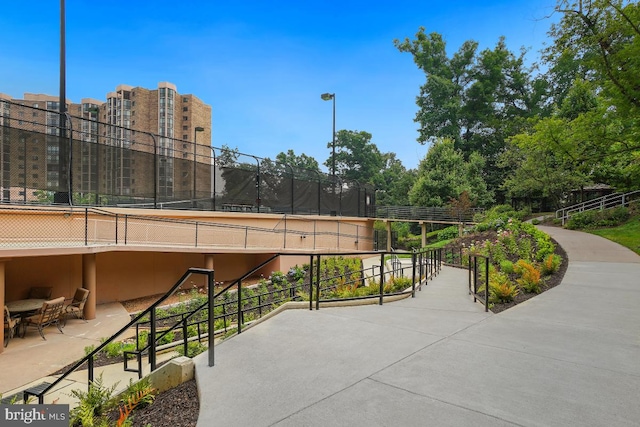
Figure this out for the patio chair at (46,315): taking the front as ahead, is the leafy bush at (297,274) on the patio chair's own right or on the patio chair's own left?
on the patio chair's own right

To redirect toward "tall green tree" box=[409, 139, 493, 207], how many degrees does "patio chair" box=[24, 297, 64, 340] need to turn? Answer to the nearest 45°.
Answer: approximately 135° to its right

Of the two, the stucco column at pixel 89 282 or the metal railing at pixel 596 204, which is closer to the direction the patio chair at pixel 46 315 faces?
the stucco column

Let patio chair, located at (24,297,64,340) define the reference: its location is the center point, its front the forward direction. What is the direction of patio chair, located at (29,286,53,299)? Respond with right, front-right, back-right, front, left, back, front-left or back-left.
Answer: front-right

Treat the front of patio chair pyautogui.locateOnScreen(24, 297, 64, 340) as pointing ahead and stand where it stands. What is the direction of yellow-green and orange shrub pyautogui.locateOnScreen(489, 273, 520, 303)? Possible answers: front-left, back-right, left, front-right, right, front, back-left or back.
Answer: back

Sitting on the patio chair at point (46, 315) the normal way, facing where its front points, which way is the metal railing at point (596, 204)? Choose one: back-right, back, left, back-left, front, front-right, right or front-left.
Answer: back-right

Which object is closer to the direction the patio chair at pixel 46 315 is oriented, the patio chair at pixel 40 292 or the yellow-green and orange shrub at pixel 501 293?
the patio chair

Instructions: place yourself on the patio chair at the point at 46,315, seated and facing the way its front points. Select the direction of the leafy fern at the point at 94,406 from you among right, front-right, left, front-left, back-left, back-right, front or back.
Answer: back-left

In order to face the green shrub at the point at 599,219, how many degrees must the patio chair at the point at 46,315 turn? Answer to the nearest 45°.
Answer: approximately 135° to its right

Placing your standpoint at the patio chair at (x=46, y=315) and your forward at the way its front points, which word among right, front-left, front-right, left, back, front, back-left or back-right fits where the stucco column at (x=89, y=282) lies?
right

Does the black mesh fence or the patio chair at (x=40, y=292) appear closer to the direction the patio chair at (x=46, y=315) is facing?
the patio chair

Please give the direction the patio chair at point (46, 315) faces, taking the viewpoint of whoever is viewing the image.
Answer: facing away from the viewer and to the left of the viewer

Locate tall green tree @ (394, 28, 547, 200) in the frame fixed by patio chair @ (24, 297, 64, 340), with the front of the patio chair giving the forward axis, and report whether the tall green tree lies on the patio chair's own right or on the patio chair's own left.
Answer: on the patio chair's own right
